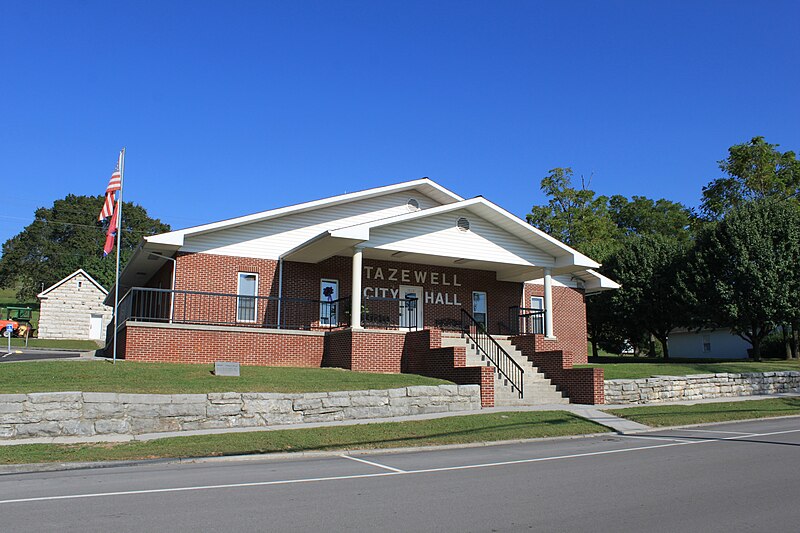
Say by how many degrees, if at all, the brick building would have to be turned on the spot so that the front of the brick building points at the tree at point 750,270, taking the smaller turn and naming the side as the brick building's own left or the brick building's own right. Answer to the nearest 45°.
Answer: approximately 90° to the brick building's own left

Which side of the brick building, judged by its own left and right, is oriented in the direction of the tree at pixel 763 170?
left

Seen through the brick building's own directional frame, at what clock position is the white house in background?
The white house in background is roughly at 9 o'clock from the brick building.

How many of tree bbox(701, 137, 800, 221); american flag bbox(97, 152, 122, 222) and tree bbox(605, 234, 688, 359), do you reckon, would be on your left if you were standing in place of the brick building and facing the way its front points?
2

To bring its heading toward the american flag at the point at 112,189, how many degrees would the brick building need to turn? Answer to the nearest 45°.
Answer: approximately 90° to its right

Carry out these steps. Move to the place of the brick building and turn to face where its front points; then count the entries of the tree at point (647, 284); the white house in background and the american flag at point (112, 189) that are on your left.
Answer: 2

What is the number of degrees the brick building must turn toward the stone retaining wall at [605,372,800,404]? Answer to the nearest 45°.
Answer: approximately 45° to its left

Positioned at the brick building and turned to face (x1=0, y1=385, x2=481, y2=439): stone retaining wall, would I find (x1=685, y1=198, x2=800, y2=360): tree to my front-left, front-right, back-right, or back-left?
back-left

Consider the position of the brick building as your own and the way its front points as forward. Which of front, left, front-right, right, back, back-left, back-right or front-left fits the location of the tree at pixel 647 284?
left

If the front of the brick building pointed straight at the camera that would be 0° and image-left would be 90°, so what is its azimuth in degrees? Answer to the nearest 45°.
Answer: approximately 315°
